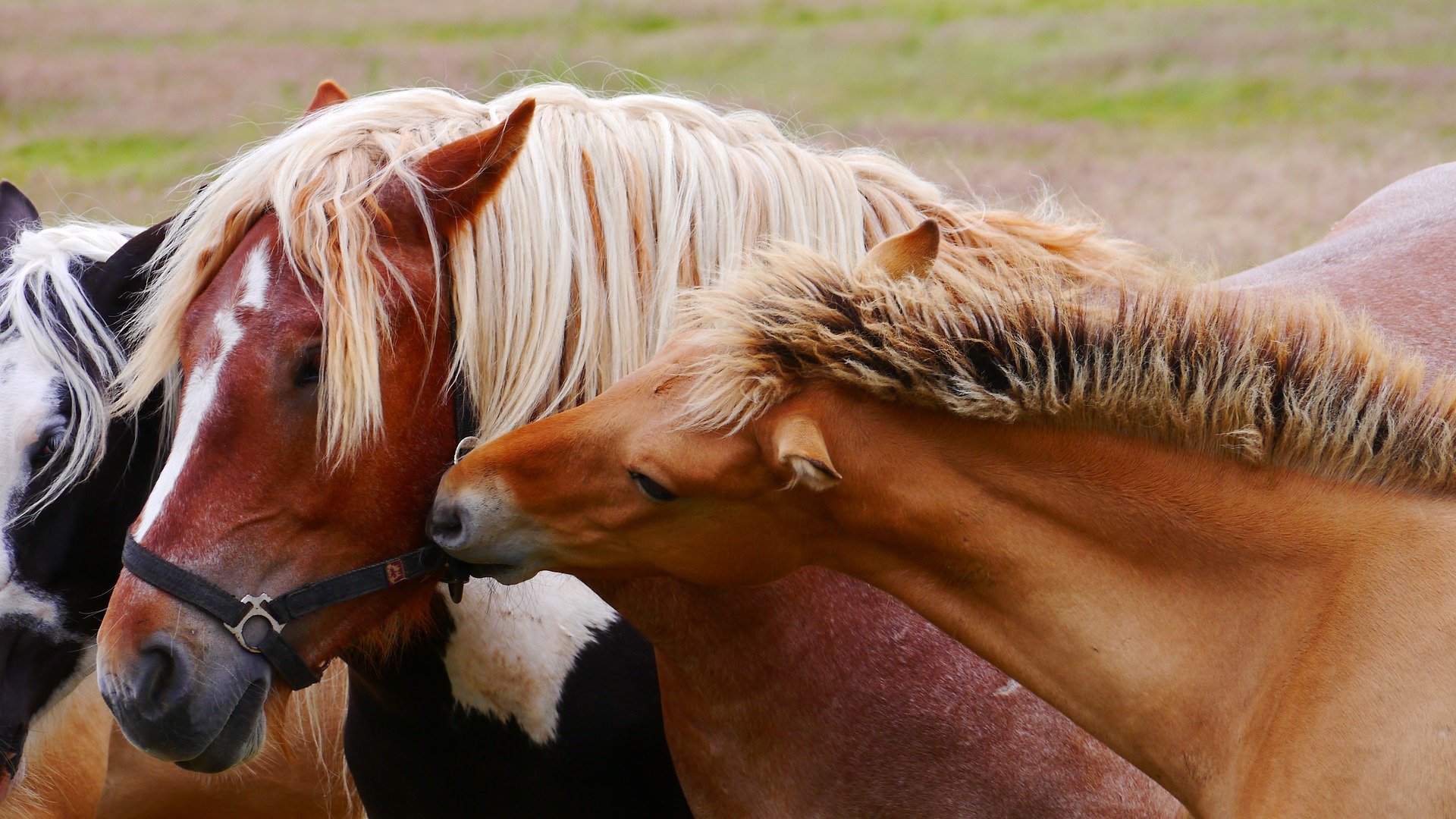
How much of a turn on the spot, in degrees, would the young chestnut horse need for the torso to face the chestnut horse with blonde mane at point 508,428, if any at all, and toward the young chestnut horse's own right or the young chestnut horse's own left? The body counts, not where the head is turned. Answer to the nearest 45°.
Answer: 0° — it already faces it

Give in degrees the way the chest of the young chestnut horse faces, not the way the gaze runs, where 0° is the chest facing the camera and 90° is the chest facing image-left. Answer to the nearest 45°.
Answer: approximately 90°

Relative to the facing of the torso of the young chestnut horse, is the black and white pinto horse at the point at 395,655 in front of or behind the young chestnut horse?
in front

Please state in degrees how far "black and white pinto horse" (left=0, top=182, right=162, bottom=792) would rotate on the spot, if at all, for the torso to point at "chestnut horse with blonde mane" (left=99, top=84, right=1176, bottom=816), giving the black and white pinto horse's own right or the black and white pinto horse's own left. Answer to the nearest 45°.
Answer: approximately 90° to the black and white pinto horse's own left

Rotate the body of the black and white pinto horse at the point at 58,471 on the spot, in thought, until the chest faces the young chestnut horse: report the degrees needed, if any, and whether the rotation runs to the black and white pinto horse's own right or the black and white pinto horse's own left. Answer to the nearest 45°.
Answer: approximately 90° to the black and white pinto horse's own left

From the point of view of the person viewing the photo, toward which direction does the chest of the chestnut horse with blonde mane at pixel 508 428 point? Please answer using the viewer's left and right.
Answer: facing the viewer and to the left of the viewer

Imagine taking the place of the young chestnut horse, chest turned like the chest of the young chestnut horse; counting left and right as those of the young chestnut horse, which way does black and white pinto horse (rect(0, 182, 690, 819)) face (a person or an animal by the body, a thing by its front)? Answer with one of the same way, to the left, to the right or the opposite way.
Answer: the same way

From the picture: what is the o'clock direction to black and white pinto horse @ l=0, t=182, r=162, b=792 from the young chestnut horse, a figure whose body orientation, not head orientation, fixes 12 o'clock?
The black and white pinto horse is roughly at 12 o'clock from the young chestnut horse.
